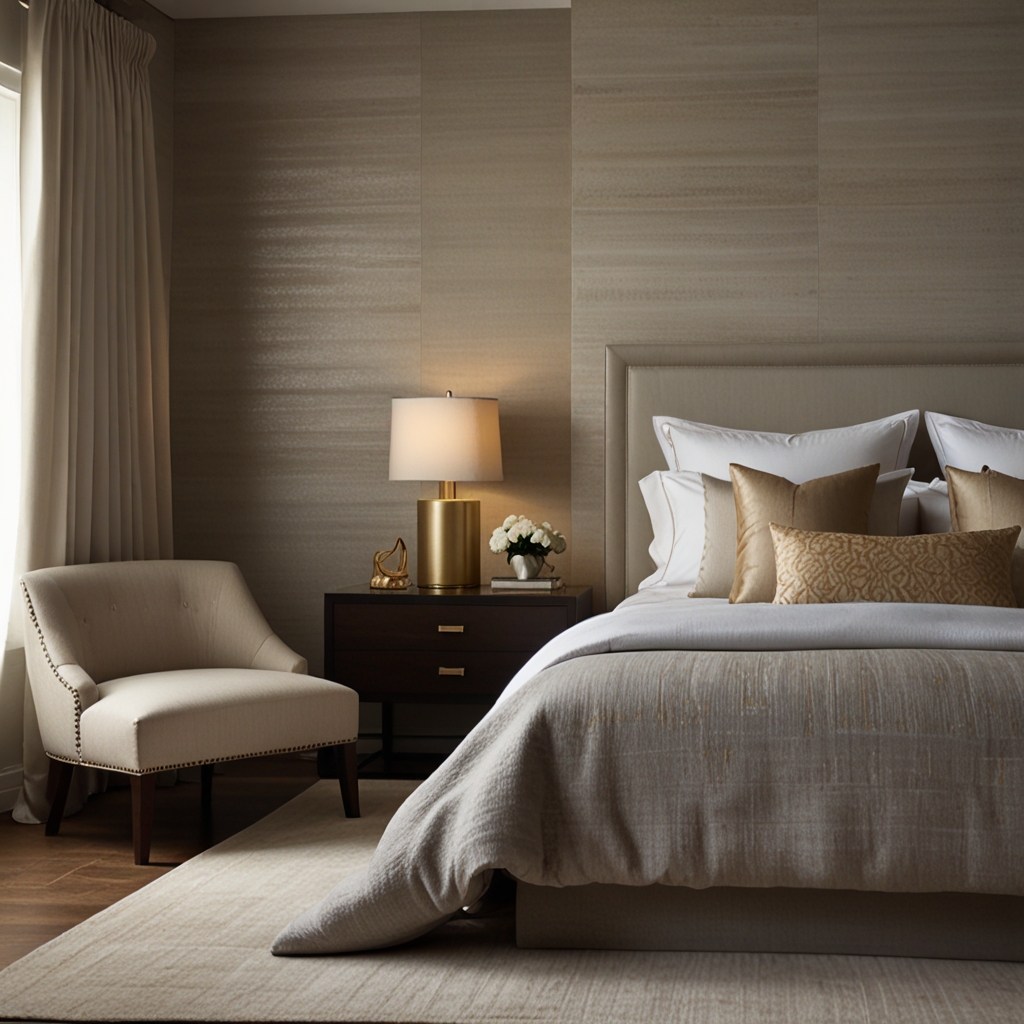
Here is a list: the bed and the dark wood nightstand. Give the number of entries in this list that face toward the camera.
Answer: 2

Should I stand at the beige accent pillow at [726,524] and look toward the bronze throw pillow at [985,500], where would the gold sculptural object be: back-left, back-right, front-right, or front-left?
back-left

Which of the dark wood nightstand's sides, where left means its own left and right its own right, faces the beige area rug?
front

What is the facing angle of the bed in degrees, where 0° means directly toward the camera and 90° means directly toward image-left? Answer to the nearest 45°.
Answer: approximately 0°

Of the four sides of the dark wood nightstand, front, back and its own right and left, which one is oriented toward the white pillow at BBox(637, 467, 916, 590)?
left

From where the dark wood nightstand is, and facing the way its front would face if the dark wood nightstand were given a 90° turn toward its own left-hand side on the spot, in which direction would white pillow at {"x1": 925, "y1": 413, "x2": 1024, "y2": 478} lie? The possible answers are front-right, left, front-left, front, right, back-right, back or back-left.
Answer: front

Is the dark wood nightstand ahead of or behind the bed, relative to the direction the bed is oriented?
behind

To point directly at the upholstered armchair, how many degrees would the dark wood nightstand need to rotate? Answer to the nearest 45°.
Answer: approximately 45° to its right
